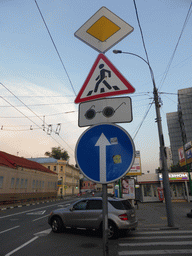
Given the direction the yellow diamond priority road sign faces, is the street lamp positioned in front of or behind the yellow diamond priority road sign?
behind

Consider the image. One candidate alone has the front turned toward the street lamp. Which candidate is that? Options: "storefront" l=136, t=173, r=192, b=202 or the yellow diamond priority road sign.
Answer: the storefront

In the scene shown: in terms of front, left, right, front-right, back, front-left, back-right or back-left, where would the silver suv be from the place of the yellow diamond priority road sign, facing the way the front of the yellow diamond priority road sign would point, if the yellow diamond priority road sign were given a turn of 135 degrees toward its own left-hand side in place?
front-left

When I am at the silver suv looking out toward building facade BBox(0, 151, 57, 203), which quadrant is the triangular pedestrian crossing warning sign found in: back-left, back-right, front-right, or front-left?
back-left

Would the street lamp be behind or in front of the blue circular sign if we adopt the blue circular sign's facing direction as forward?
behind

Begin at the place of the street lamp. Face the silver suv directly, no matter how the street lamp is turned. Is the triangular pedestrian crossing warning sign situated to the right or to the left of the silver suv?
left
